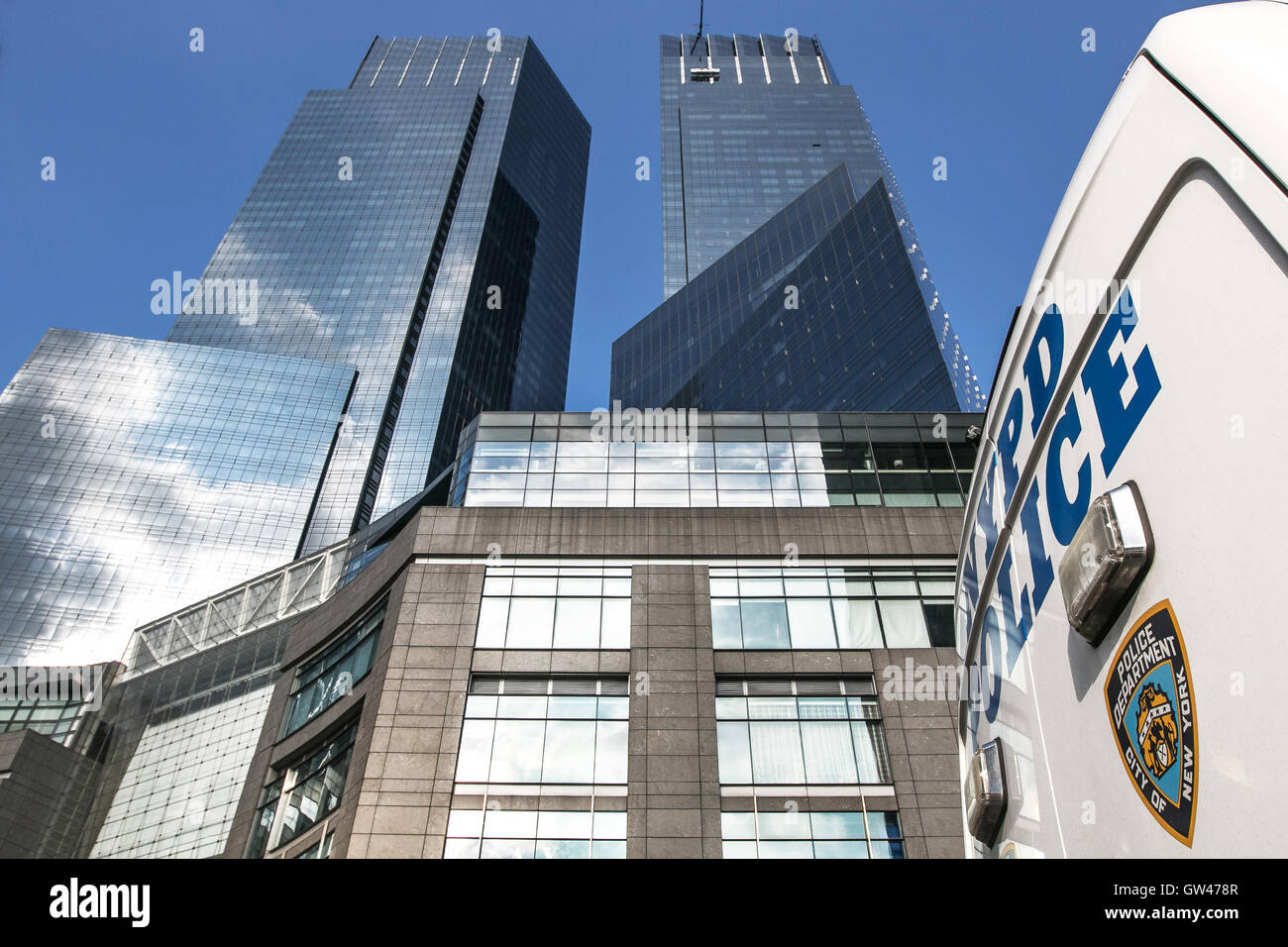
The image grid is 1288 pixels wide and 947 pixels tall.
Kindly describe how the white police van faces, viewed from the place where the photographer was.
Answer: facing away from the viewer and to the right of the viewer
